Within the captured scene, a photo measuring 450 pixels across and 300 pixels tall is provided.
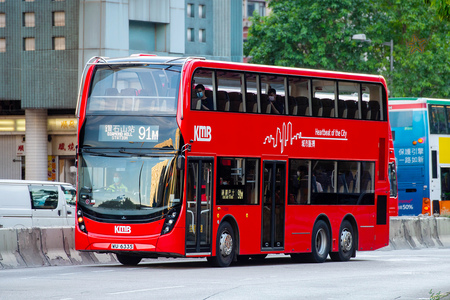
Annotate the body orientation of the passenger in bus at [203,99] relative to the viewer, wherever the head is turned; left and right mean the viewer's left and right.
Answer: facing the viewer and to the left of the viewer

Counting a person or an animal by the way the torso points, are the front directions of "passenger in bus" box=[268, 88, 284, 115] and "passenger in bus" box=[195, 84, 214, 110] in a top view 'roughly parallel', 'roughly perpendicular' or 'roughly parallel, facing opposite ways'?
roughly parallel

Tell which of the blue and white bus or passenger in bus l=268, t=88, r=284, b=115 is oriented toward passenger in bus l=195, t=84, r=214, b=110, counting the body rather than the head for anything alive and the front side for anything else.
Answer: passenger in bus l=268, t=88, r=284, b=115

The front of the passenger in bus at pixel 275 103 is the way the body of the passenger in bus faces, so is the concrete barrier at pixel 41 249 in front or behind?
in front

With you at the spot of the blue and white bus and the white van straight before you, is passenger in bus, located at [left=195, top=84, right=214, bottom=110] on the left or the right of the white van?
left

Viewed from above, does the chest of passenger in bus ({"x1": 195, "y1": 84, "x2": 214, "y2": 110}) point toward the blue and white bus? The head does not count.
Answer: no

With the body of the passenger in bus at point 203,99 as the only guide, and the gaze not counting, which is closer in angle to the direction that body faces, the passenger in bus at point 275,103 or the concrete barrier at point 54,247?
the concrete barrier

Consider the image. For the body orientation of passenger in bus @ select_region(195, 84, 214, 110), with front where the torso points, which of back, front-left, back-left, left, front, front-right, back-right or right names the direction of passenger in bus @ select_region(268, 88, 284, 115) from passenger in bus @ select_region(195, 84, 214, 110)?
back

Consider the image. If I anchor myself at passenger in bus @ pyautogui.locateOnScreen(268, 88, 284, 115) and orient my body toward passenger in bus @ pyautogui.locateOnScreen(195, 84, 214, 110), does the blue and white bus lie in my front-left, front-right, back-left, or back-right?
back-right

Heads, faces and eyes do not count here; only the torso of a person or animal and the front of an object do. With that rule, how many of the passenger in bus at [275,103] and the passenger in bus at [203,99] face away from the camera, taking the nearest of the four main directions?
0

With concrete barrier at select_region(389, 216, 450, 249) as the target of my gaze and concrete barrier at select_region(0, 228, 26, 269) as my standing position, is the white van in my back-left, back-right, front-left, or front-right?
front-left

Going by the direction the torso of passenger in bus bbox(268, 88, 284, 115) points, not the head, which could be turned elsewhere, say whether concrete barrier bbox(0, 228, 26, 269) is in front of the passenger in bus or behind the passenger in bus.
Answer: in front

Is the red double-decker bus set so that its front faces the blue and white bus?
no
